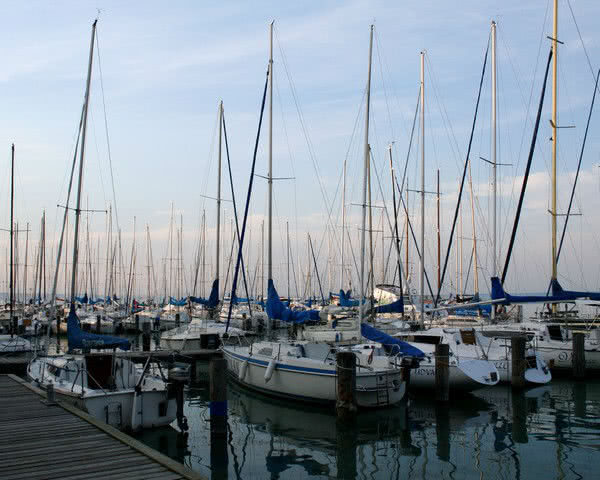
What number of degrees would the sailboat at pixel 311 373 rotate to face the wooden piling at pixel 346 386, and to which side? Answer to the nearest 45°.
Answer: approximately 180°

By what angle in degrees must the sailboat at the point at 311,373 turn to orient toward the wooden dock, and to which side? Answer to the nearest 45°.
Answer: approximately 90° to its left

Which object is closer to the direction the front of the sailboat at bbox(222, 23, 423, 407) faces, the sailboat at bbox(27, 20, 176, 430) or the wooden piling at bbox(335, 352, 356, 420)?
the sailboat

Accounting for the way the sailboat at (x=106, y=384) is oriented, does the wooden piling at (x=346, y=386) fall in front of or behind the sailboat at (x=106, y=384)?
behind

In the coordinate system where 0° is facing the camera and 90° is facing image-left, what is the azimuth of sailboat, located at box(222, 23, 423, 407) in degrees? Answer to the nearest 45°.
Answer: approximately 135°

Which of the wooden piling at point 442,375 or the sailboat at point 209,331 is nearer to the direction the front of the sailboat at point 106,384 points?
the sailboat

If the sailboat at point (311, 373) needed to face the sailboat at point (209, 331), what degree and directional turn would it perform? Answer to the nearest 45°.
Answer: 0° — it already faces it

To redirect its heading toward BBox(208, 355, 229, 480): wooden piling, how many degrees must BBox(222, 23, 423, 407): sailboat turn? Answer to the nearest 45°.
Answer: approximately 90° to its left

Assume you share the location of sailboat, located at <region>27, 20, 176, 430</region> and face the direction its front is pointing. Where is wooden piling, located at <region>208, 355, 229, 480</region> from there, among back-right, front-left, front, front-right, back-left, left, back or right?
back

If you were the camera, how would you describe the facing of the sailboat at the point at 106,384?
facing away from the viewer and to the left of the viewer

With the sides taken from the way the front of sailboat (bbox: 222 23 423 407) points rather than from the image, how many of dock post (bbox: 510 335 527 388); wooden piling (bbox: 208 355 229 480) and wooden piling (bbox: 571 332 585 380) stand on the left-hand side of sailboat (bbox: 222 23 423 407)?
1

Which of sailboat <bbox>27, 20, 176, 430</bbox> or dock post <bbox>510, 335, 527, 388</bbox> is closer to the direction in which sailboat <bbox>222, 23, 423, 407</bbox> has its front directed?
the sailboat
